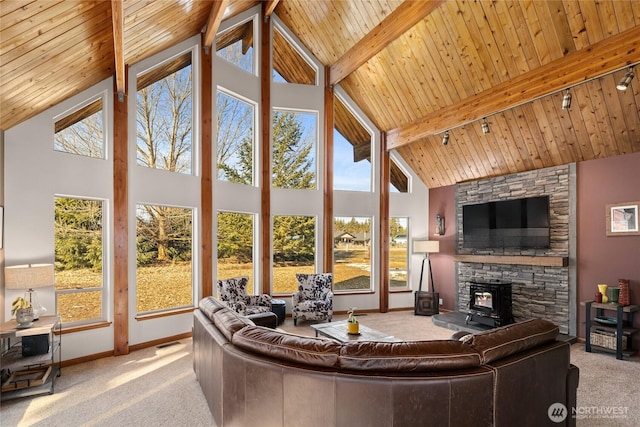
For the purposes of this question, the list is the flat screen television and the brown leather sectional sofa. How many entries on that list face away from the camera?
1

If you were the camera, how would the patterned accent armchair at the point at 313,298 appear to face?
facing the viewer

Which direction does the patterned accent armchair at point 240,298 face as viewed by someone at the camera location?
facing the viewer and to the right of the viewer

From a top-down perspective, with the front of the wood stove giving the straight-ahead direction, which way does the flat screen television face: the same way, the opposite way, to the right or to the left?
the same way

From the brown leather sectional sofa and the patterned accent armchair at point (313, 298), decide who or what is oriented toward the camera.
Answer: the patterned accent armchair

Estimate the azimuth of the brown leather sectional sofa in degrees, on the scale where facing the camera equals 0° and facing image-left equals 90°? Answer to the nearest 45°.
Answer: approximately 180°

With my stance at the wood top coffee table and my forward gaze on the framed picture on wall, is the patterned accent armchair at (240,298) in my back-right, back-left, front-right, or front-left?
back-left

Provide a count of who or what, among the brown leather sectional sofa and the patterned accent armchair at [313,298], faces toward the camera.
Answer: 1

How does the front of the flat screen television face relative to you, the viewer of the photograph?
facing the viewer and to the left of the viewer

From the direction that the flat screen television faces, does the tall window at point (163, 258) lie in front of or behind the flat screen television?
in front

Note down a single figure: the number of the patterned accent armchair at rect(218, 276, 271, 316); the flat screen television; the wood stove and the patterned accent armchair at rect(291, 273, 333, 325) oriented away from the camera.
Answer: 0
